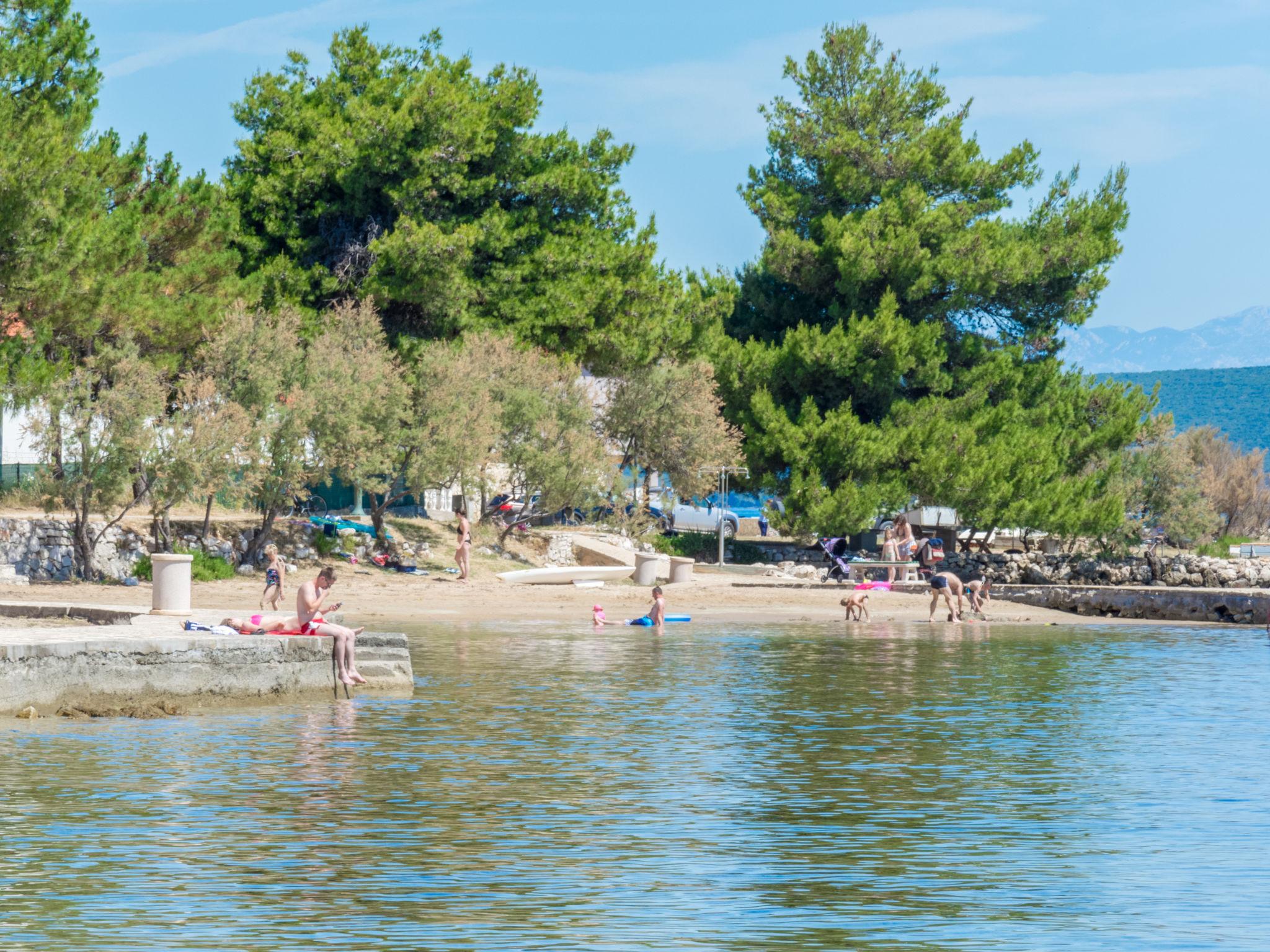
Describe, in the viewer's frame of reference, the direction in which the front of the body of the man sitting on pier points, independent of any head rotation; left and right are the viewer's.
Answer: facing to the right of the viewer

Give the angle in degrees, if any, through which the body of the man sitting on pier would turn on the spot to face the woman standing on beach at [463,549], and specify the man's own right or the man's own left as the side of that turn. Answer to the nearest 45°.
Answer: approximately 90° to the man's own left

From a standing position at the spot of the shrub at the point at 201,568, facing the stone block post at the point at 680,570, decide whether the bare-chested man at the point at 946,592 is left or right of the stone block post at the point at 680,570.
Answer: right

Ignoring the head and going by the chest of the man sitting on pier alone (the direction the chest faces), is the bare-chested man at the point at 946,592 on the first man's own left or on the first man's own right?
on the first man's own left

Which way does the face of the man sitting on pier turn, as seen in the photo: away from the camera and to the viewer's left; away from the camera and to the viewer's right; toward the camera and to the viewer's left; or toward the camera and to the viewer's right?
toward the camera and to the viewer's right

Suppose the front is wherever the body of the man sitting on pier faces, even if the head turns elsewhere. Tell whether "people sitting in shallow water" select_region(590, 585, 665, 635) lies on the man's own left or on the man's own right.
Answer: on the man's own left
